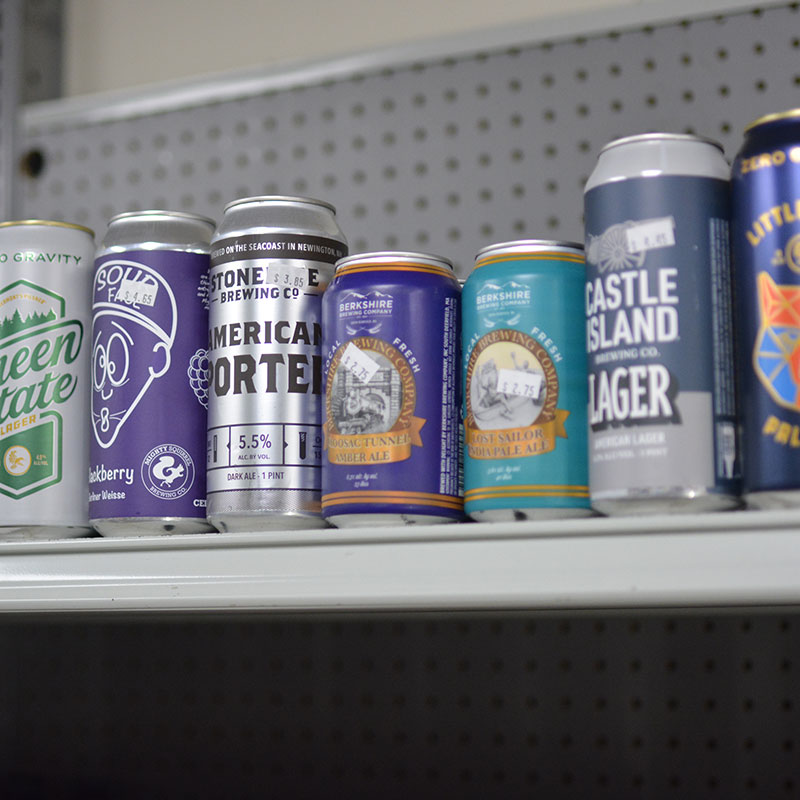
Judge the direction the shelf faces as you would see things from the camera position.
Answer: facing the viewer
